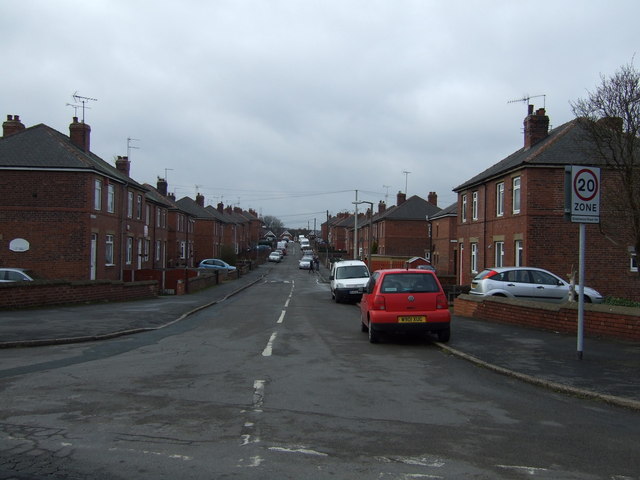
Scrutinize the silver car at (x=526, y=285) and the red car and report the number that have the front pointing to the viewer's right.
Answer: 1

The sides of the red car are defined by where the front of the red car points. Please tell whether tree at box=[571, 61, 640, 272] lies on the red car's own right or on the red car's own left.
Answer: on the red car's own right

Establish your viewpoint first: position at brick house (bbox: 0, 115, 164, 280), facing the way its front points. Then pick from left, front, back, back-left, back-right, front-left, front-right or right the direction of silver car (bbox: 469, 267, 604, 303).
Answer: front-right

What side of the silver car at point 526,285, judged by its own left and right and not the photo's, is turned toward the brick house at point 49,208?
back

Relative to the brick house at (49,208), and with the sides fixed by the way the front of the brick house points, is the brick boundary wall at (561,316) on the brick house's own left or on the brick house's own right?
on the brick house's own right

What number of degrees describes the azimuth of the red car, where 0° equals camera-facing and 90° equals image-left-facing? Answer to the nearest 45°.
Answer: approximately 180°

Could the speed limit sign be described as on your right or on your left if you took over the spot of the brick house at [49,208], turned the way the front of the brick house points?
on your right

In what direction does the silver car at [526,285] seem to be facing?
to the viewer's right

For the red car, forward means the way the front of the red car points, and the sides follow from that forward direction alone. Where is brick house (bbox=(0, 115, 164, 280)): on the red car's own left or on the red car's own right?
on the red car's own left

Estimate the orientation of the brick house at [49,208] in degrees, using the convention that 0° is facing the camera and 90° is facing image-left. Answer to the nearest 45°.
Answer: approximately 270°

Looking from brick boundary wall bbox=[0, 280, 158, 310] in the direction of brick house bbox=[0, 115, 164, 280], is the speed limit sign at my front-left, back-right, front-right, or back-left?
back-right

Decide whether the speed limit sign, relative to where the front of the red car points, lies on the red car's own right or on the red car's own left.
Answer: on the red car's own right

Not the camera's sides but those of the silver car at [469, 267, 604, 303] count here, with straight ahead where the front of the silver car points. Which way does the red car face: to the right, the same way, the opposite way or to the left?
to the left

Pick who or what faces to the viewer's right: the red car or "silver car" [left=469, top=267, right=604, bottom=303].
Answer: the silver car
